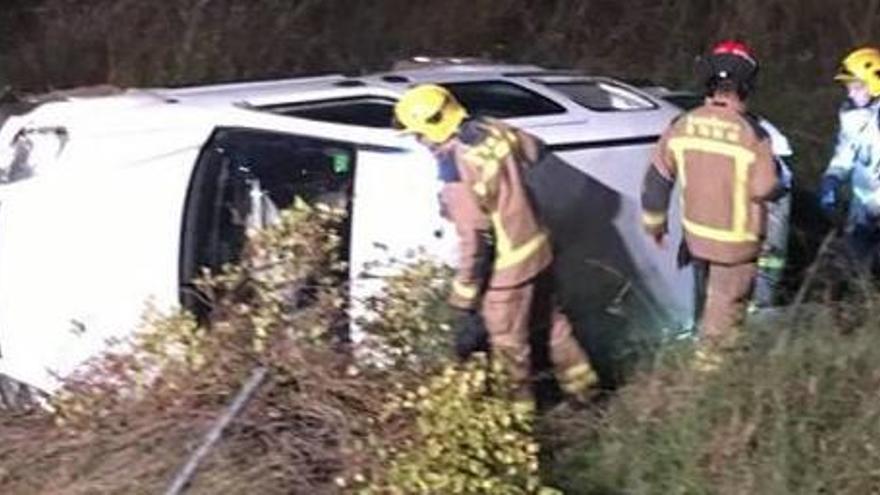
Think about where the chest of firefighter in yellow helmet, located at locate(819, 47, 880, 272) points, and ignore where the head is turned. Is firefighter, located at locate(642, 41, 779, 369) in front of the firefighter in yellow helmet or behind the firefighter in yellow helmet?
in front

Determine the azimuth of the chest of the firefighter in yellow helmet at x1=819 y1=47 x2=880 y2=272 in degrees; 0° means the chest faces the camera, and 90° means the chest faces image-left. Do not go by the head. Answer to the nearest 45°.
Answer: approximately 45°

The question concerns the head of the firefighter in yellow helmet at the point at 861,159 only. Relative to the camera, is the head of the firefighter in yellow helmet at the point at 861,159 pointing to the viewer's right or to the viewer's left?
to the viewer's left

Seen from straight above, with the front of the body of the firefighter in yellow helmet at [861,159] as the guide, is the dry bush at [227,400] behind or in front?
in front

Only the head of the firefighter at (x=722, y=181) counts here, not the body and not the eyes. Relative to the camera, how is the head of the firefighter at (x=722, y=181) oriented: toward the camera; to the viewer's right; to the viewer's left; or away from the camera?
away from the camera

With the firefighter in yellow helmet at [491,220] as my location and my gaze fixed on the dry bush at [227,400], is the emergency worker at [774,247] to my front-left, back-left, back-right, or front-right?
back-left

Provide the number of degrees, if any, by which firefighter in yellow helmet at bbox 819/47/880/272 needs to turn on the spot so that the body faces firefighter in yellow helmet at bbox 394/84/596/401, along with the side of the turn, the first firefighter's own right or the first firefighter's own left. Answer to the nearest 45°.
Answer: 0° — they already face them
